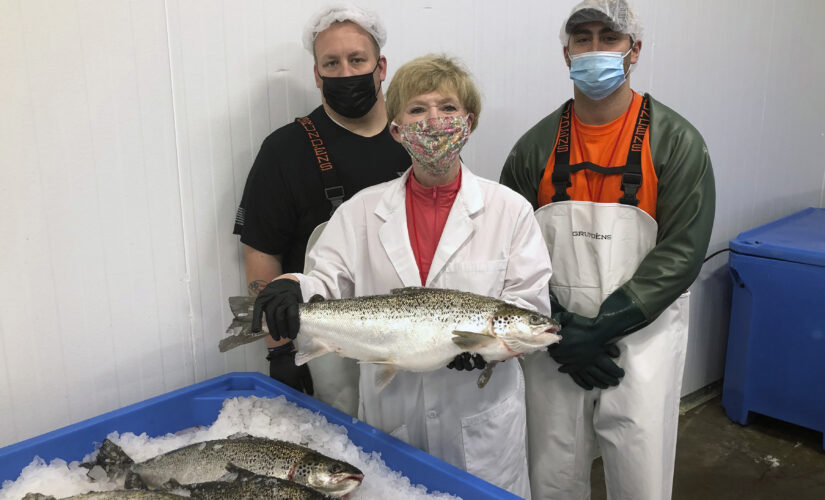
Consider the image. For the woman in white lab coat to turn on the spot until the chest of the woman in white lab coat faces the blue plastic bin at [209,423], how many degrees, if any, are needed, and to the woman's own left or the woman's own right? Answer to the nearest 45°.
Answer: approximately 90° to the woman's own right

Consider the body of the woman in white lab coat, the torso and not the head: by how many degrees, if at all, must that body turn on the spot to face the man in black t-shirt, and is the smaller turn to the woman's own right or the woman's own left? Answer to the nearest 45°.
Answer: approximately 135° to the woman's own right

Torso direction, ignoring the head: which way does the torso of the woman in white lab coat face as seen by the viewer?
toward the camera

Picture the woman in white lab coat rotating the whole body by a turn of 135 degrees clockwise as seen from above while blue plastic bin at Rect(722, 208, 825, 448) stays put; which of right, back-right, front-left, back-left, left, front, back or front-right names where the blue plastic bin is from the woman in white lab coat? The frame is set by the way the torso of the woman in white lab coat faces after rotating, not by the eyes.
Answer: right

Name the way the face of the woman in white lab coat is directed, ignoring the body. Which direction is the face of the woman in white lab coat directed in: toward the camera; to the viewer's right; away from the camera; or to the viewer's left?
toward the camera

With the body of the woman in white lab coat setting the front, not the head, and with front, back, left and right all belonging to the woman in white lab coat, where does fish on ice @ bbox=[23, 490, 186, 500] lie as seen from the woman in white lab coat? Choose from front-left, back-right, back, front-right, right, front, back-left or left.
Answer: front-right

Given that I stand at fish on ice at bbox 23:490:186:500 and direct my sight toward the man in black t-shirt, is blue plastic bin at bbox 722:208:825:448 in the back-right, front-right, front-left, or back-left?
front-right

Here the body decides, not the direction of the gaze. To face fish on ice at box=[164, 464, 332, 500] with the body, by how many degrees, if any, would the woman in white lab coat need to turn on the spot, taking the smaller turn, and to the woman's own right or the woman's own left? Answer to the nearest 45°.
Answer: approximately 45° to the woman's own right

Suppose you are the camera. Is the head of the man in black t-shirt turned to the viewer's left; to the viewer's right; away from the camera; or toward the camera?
toward the camera

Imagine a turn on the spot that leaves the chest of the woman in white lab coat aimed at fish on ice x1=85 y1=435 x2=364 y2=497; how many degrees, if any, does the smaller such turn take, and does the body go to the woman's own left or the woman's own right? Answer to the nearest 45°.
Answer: approximately 45° to the woman's own right

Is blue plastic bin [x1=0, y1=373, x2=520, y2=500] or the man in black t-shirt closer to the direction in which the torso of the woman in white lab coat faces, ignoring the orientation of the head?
the blue plastic bin
